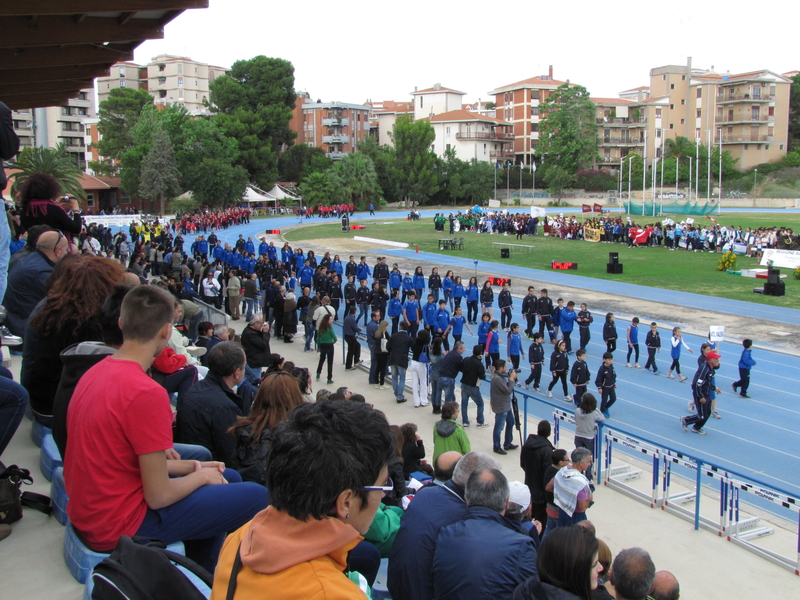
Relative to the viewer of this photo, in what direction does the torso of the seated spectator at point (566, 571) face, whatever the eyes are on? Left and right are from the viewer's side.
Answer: facing away from the viewer and to the right of the viewer

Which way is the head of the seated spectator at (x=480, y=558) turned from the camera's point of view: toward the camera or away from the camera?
away from the camera

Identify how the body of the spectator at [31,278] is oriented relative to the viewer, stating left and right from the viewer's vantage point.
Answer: facing away from the viewer and to the right of the viewer

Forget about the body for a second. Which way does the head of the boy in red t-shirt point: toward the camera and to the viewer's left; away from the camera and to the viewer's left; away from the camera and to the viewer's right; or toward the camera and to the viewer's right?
away from the camera and to the viewer's right

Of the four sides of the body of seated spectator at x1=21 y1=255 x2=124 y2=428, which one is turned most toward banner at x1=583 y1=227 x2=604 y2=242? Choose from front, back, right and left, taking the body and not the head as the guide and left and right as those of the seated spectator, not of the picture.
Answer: front

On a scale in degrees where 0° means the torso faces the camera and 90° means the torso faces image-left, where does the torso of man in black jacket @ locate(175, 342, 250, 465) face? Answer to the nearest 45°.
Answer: approximately 225°

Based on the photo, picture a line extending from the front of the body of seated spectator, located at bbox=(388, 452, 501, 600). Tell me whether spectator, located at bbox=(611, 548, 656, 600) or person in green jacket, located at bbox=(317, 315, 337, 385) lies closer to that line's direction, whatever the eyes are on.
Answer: the spectator

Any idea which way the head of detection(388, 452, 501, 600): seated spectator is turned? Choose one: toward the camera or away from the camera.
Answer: away from the camera

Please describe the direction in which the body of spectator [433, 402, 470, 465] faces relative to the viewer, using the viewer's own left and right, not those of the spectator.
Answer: facing away from the viewer and to the right of the viewer

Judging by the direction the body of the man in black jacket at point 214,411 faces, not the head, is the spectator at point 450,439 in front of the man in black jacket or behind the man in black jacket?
in front

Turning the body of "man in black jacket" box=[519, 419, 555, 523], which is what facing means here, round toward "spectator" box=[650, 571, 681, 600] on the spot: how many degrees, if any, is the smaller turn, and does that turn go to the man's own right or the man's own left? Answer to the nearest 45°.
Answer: approximately 135° to the man's own right

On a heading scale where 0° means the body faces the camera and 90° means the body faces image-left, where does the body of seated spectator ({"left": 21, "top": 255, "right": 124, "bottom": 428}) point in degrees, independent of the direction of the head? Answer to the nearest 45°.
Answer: approximately 225°
